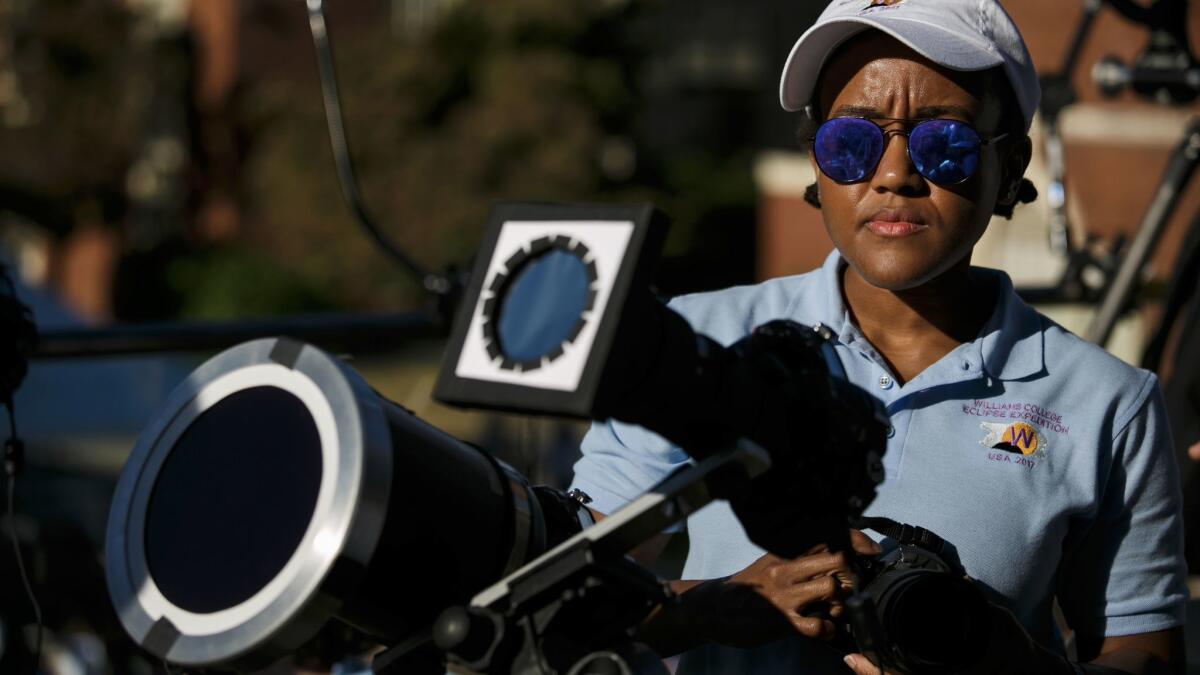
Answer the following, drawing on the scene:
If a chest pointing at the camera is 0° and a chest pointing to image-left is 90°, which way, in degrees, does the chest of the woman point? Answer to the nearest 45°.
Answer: approximately 0°

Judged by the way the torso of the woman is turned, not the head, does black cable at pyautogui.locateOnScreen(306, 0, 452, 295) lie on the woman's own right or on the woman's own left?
on the woman's own right

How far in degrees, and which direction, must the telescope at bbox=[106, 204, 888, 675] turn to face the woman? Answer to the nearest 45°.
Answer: approximately 180°

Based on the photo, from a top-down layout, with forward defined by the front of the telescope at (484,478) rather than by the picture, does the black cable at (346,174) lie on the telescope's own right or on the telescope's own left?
on the telescope's own right

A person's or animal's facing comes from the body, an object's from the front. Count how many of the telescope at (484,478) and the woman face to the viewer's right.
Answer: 0

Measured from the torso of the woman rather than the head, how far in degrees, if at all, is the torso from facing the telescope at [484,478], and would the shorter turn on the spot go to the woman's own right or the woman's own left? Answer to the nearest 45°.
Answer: approximately 45° to the woman's own right
